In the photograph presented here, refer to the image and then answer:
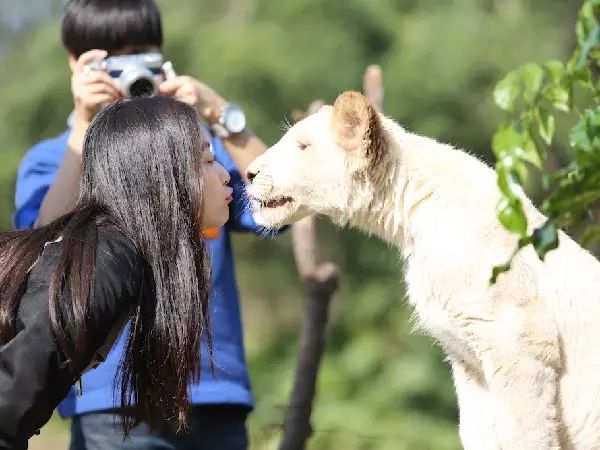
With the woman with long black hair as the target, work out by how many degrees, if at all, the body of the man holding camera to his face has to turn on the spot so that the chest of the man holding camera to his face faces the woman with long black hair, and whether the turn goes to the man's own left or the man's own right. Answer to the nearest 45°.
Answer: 0° — they already face them

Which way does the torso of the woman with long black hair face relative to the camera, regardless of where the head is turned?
to the viewer's right

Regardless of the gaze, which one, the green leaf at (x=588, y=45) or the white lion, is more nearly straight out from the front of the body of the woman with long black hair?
the white lion

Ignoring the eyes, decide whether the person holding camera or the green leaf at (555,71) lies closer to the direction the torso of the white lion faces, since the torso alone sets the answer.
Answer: the person holding camera

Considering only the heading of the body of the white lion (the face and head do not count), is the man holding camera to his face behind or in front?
in front

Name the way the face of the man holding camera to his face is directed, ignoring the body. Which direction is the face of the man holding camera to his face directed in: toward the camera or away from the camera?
toward the camera

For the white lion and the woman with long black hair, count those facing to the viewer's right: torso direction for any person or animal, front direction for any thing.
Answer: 1

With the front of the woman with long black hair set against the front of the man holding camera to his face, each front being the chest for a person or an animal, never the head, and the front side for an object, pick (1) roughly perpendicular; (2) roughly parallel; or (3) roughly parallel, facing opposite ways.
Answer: roughly perpendicular

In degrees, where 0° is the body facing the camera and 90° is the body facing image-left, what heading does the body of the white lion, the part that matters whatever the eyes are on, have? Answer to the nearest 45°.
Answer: approximately 90°

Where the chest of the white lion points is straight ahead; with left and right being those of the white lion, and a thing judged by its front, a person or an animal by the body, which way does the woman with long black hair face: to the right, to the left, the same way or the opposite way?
the opposite way

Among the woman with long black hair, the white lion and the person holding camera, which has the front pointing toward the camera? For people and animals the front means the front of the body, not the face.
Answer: the person holding camera

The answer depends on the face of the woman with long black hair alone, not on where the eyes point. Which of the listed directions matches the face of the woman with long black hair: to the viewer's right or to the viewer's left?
to the viewer's right

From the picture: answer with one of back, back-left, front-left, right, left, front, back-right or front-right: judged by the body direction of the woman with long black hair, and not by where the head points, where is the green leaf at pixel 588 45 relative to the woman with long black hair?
front-right

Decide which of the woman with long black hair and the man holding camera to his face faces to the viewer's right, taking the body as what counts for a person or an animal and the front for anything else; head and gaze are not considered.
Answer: the woman with long black hair

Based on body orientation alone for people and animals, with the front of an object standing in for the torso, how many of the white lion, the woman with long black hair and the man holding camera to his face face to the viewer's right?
1

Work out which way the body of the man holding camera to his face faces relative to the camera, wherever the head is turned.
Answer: toward the camera
